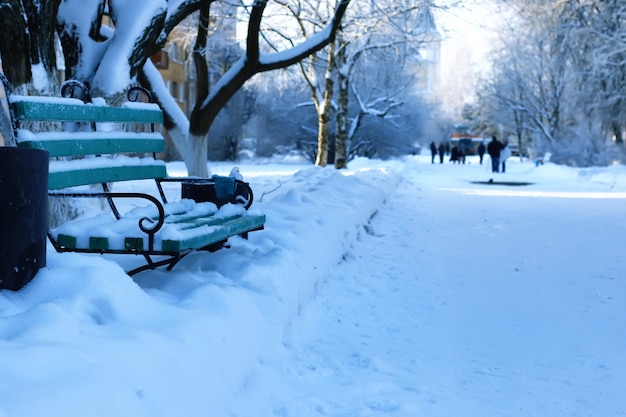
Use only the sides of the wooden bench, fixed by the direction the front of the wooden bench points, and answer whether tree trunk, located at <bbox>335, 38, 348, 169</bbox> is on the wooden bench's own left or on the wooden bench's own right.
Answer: on the wooden bench's own left

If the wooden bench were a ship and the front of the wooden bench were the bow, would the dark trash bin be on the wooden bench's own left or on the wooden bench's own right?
on the wooden bench's own right

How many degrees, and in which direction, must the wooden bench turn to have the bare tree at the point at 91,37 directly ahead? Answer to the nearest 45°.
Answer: approximately 135° to its left

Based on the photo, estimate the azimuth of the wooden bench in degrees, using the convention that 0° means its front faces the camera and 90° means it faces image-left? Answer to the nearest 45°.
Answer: approximately 315°

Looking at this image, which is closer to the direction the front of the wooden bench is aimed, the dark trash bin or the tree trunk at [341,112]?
the dark trash bin
